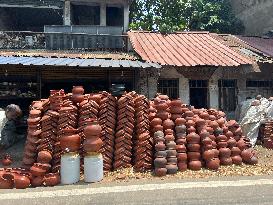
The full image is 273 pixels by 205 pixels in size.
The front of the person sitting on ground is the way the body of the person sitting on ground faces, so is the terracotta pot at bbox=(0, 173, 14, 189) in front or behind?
in front

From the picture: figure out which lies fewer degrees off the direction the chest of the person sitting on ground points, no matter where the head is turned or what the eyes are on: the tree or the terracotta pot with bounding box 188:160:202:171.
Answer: the terracotta pot
